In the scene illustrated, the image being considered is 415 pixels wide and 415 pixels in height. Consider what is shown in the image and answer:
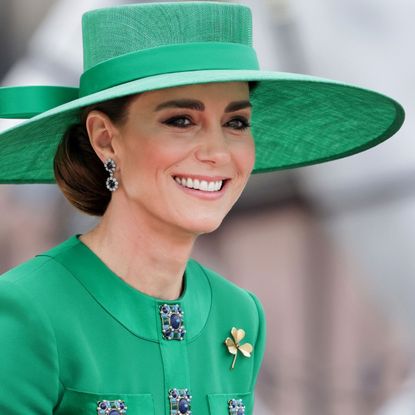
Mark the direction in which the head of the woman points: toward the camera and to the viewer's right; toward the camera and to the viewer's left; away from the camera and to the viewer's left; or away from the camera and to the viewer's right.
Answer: toward the camera and to the viewer's right

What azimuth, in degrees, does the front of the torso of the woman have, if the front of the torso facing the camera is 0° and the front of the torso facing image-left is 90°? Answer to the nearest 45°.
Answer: approximately 315°
